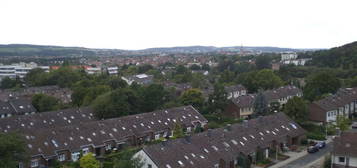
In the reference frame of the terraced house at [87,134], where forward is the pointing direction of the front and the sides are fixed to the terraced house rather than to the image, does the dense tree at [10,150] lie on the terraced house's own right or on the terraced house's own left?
on the terraced house's own right

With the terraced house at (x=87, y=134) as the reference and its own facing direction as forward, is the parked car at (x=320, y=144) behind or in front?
in front

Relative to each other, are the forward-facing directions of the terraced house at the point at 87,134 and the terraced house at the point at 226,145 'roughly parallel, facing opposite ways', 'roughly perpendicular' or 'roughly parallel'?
roughly parallel

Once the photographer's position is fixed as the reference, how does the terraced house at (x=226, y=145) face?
facing the viewer and to the right of the viewer

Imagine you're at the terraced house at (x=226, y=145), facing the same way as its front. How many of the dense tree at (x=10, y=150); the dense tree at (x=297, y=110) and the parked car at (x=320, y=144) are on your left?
2

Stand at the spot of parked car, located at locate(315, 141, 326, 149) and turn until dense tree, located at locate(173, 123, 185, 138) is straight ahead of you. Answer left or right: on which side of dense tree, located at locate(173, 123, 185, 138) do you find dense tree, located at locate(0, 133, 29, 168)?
left

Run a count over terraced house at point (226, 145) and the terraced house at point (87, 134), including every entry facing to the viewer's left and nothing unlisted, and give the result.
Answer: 0

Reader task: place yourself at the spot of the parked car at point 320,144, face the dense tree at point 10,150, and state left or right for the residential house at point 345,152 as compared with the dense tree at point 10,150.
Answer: left

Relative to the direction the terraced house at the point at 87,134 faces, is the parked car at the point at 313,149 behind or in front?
in front
